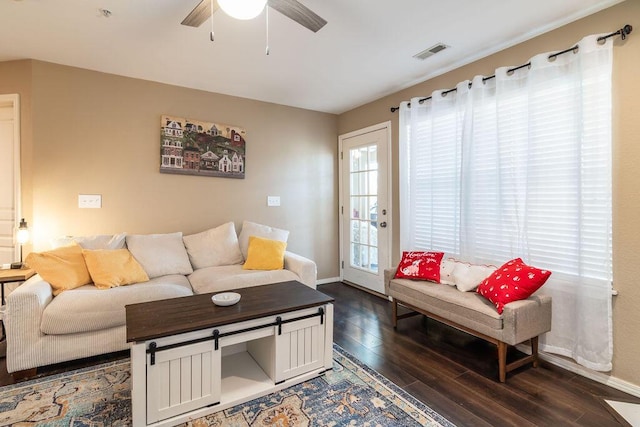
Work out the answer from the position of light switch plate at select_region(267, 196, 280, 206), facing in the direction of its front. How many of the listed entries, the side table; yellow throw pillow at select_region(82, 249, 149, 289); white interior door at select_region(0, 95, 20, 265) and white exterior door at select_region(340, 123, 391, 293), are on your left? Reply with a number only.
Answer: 1

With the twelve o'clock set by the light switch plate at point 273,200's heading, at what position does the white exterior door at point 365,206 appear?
The white exterior door is roughly at 9 o'clock from the light switch plate.

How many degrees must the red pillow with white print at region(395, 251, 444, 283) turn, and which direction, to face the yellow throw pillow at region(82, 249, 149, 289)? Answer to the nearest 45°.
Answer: approximately 45° to its right

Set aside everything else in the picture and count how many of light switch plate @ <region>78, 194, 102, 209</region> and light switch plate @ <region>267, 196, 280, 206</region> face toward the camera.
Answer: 2

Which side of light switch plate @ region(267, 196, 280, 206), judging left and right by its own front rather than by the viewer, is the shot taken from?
front

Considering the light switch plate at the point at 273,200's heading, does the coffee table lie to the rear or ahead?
ahead

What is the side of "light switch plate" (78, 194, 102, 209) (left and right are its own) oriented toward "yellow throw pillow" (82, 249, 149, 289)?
front

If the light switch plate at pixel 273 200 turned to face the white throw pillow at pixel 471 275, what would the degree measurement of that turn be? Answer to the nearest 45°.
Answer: approximately 45° to its left

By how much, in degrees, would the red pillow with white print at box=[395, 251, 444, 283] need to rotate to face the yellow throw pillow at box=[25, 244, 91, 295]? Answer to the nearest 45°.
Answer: approximately 45° to its right

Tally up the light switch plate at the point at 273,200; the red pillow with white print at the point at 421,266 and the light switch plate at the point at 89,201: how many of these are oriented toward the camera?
3

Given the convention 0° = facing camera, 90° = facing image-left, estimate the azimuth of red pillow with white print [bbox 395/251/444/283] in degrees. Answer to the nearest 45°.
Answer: approximately 0°

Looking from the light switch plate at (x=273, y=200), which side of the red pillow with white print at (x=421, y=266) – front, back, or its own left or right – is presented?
right

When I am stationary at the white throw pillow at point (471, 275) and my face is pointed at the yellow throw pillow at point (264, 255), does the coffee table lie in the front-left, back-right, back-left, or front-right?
front-left

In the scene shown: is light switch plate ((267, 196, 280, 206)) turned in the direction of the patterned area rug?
yes

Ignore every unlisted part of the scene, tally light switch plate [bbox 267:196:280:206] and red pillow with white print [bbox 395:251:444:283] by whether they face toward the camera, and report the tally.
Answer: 2

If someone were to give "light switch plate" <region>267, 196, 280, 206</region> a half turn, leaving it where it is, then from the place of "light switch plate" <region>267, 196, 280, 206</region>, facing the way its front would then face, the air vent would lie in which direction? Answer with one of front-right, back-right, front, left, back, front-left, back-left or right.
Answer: back-right

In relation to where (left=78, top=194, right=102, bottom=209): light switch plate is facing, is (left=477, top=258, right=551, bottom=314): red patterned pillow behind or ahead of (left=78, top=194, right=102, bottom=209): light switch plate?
ahead

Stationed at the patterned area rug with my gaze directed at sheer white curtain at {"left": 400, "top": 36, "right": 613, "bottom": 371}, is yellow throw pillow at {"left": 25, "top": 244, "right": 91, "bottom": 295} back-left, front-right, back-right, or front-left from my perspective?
back-left

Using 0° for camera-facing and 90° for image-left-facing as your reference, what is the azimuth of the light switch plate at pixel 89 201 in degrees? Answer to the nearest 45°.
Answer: approximately 0°
